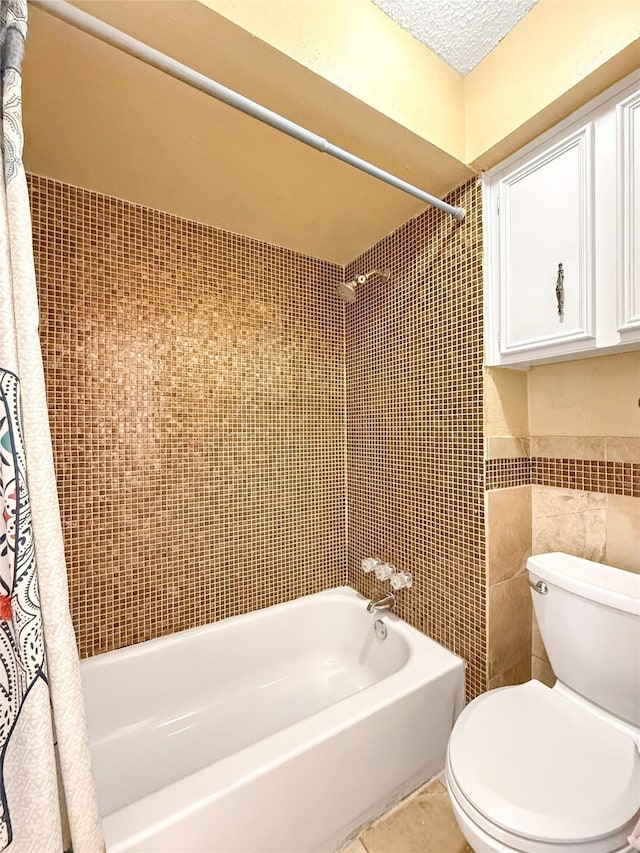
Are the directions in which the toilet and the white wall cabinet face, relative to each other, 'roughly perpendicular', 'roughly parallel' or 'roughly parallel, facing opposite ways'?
roughly parallel

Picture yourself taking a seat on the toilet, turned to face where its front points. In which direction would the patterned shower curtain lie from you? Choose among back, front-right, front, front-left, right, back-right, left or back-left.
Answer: front

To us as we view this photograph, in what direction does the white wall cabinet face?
facing the viewer and to the left of the viewer

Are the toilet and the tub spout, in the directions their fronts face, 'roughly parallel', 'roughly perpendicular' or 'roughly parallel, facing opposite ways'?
roughly parallel

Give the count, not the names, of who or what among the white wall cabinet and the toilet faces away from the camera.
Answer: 0

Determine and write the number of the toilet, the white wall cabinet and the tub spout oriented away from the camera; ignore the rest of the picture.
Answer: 0

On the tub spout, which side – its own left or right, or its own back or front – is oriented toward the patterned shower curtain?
front

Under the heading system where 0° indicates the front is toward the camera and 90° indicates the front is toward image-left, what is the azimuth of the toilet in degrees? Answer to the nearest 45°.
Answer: approximately 45°

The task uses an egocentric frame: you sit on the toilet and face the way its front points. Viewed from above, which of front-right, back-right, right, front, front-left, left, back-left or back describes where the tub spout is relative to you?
right

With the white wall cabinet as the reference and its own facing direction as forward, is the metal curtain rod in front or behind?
in front

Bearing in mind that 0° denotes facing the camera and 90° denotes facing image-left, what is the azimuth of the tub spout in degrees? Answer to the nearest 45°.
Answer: approximately 45°
